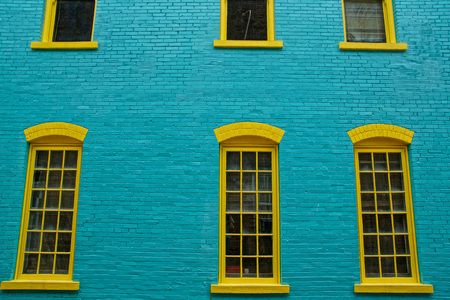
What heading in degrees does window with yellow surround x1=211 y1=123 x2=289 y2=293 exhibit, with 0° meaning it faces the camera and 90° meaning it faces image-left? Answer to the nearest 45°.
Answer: approximately 0°

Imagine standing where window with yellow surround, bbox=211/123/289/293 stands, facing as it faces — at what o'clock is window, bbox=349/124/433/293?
The window is roughly at 9 o'clock from the window with yellow surround.

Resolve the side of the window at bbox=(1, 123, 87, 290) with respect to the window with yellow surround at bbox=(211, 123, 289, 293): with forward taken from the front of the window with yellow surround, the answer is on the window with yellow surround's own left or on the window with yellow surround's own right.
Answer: on the window with yellow surround's own right
